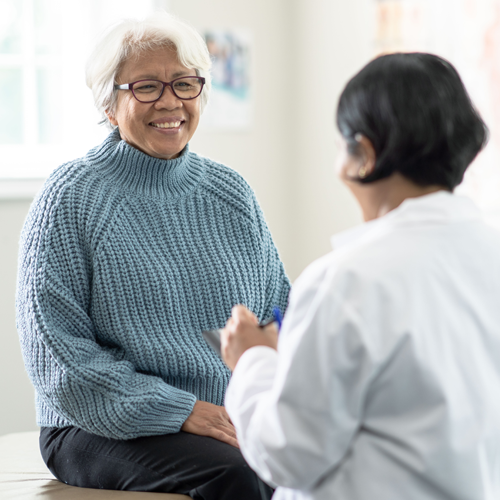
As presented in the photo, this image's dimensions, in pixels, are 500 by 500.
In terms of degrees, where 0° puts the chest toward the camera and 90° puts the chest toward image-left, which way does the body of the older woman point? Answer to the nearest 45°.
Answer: approximately 315°

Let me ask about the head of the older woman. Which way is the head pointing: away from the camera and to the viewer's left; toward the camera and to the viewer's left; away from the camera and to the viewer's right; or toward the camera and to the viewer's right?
toward the camera and to the viewer's right

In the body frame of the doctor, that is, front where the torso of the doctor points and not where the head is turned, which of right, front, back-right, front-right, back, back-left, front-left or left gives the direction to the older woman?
front

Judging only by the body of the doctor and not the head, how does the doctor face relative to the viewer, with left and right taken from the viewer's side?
facing away from the viewer and to the left of the viewer

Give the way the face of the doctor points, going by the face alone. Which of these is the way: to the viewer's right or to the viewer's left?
to the viewer's left

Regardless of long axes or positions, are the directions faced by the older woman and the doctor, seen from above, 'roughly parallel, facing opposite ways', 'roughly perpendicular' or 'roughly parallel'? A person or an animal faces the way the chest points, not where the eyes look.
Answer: roughly parallel, facing opposite ways

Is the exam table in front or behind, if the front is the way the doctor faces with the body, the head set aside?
in front
